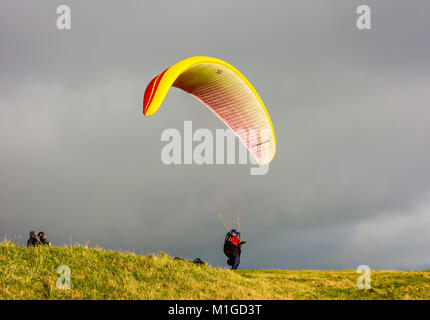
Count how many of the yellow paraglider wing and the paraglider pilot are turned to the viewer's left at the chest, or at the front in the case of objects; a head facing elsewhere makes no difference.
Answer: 0

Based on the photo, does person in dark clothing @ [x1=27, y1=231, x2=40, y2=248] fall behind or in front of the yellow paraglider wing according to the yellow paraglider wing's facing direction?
behind

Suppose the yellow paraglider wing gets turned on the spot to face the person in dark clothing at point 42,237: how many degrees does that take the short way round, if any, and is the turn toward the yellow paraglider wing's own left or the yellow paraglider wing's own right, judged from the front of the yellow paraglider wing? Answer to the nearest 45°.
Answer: approximately 135° to the yellow paraglider wing's own right
